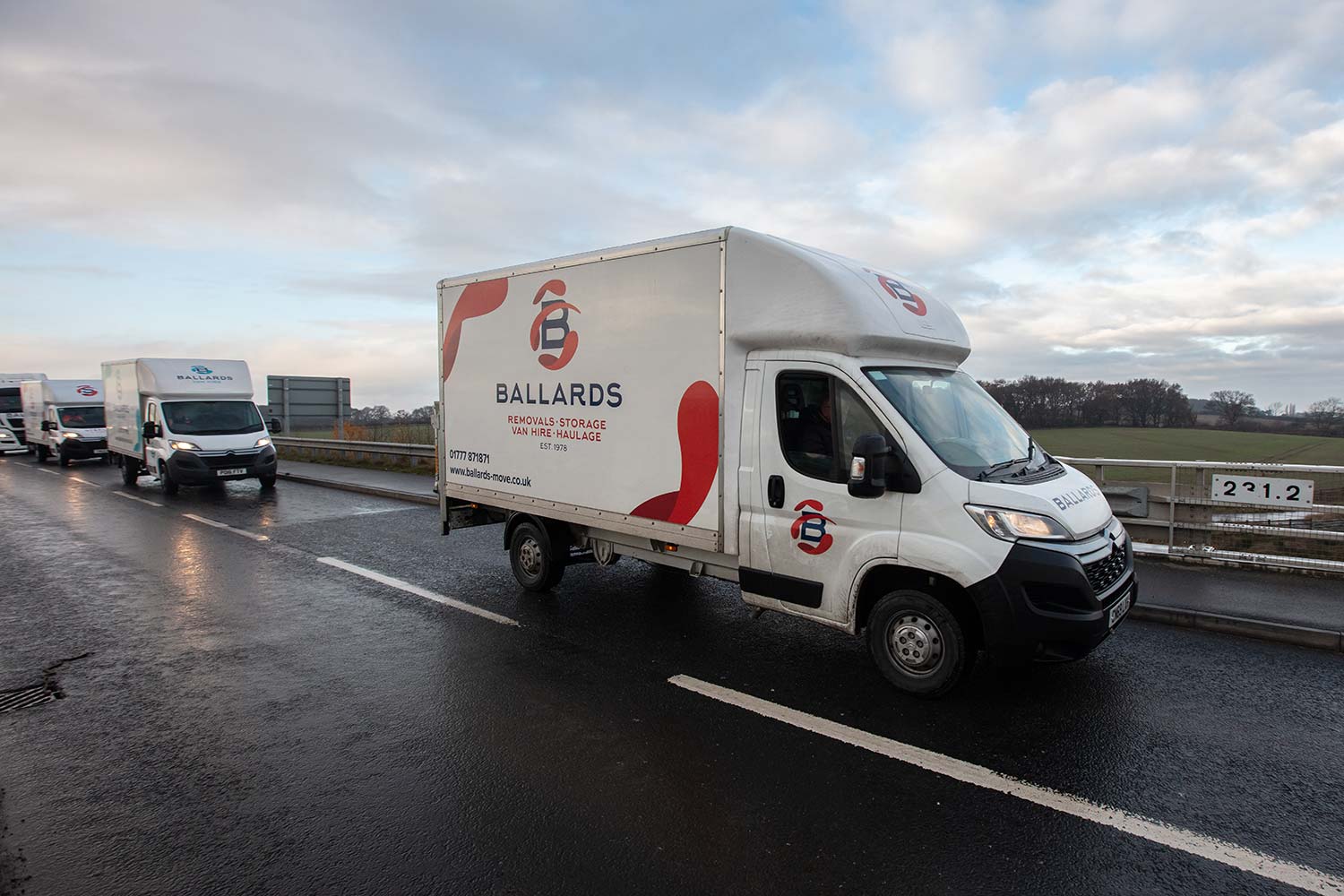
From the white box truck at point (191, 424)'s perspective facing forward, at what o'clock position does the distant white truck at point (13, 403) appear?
The distant white truck is roughly at 7 o'clock from the white box truck.

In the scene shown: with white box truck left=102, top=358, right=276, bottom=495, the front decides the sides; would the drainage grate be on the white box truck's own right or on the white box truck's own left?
on the white box truck's own right

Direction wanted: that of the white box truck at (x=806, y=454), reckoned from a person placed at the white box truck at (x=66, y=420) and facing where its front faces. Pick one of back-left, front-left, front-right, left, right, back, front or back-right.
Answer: front-right

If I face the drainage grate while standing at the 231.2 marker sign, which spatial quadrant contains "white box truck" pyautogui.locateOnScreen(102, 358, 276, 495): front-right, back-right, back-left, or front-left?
front-right

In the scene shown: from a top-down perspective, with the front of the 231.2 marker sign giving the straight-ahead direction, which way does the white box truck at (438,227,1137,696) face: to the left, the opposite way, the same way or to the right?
to the left

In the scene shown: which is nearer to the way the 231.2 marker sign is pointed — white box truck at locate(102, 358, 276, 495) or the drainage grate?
the drainage grate

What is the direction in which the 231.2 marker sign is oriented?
toward the camera

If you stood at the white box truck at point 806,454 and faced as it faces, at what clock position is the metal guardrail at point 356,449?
The metal guardrail is roughly at 6 o'clock from the white box truck.

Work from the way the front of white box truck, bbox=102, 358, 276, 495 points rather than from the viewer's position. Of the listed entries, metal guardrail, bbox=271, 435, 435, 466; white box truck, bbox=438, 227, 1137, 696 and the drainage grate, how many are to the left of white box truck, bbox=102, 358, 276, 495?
1

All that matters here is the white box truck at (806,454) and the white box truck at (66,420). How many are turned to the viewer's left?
0

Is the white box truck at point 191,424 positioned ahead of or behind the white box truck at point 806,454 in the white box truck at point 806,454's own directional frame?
behind

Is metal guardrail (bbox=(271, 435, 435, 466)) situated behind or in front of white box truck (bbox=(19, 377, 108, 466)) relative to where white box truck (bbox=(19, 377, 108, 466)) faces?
in front

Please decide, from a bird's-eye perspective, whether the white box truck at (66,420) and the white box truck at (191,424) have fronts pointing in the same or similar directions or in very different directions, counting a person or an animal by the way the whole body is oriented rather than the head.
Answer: same or similar directions

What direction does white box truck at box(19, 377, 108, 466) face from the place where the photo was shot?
facing the viewer and to the right of the viewer

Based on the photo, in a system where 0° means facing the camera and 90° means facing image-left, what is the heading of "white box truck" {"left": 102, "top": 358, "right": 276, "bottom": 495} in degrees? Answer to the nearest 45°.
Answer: approximately 315°

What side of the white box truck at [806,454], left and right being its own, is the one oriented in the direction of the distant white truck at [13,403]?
back
